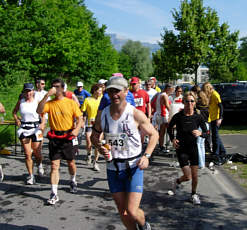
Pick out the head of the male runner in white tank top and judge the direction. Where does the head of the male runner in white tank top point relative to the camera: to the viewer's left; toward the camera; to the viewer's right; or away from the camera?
toward the camera

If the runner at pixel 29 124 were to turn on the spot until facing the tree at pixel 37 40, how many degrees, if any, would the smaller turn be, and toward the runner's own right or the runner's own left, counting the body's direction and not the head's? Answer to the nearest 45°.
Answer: approximately 180°

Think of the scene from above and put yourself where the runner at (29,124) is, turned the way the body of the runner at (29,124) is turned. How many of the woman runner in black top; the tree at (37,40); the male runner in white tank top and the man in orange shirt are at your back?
1

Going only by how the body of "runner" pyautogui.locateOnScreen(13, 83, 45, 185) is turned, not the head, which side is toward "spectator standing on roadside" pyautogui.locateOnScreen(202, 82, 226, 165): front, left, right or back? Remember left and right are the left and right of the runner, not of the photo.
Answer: left

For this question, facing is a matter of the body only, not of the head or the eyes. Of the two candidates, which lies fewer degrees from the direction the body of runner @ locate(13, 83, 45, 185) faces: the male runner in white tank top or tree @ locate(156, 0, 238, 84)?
the male runner in white tank top

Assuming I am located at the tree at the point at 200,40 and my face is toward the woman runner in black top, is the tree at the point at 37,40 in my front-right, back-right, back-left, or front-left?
front-right

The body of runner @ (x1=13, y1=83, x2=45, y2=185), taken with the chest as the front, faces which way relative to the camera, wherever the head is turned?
toward the camera

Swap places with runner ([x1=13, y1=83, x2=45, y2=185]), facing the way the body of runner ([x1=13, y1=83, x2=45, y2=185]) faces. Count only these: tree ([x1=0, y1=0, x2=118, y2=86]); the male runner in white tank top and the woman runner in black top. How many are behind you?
1

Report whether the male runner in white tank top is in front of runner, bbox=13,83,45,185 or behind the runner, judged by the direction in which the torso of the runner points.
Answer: in front

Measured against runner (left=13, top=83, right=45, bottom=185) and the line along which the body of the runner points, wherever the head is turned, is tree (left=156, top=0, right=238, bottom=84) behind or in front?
behind

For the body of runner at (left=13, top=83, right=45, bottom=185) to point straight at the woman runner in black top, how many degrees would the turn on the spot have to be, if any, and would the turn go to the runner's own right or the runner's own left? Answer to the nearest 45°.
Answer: approximately 45° to the runner's own left

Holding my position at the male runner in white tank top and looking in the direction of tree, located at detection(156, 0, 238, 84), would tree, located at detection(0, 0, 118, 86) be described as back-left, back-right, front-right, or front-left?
front-left
